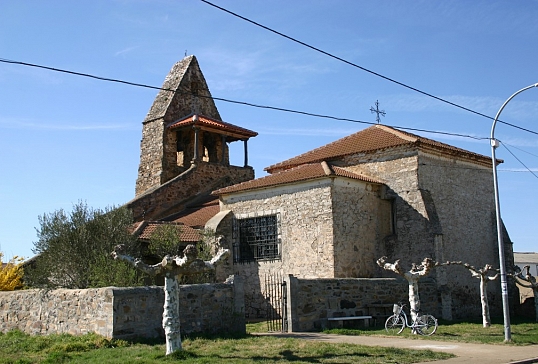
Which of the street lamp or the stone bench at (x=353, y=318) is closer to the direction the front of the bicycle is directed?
the stone bench

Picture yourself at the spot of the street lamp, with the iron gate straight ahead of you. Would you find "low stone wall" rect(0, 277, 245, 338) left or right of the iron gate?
left

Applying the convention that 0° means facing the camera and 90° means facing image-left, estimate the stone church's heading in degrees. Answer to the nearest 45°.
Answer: approximately 135°

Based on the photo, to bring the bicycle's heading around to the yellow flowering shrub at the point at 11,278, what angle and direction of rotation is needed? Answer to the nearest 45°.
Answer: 0° — it already faces it

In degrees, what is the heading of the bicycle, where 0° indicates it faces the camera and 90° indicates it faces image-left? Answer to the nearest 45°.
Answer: approximately 90°

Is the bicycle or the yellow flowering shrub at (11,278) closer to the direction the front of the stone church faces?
the yellow flowering shrub
